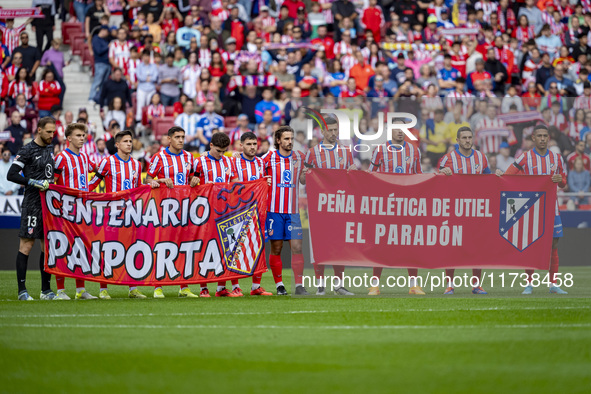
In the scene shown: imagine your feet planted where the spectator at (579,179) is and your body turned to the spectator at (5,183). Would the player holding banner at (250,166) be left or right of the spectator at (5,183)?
left

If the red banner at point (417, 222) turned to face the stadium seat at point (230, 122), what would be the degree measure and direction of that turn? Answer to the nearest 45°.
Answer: approximately 135° to its right

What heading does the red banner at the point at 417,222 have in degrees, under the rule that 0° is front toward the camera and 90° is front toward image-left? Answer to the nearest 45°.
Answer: approximately 0°

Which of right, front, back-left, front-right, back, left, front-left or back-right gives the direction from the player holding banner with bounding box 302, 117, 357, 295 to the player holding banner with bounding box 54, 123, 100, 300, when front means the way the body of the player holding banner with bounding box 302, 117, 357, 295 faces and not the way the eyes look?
right

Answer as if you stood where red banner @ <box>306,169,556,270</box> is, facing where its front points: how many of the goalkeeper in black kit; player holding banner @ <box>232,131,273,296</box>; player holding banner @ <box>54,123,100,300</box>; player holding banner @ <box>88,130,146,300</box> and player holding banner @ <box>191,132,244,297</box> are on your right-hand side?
5

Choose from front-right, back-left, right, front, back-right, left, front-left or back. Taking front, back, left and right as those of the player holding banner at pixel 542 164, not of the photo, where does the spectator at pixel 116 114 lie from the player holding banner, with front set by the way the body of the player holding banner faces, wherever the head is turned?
back-right

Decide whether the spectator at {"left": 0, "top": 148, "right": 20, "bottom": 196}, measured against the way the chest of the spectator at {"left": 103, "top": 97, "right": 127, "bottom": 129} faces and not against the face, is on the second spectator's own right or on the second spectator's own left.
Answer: on the second spectator's own right

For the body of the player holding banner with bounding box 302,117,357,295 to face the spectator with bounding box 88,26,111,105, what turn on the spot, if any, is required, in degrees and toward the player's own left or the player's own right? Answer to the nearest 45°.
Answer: approximately 135° to the player's own right

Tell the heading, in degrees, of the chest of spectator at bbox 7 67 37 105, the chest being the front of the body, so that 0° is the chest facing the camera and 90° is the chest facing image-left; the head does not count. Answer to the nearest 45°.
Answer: approximately 0°

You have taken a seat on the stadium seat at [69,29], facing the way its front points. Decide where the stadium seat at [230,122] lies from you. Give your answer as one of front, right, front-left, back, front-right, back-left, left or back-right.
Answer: front-left

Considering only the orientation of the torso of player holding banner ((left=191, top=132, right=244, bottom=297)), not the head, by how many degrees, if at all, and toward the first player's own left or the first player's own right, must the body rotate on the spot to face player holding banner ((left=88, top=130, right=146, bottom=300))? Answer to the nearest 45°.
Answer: approximately 135° to the first player's own right

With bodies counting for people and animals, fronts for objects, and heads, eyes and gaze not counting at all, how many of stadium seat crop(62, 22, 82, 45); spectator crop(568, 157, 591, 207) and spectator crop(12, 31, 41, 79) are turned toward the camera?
3
